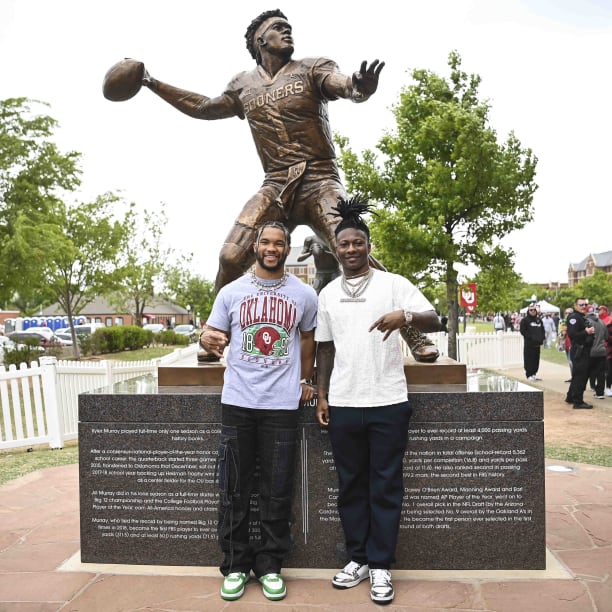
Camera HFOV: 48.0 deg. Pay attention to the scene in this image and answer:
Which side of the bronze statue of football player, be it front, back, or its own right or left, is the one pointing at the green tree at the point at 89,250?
back

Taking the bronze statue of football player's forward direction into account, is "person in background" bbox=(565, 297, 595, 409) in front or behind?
behind

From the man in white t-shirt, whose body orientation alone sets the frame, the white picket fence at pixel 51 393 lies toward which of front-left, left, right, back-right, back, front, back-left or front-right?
back-right

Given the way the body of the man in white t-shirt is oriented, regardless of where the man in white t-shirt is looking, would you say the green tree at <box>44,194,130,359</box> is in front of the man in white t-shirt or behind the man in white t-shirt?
behind

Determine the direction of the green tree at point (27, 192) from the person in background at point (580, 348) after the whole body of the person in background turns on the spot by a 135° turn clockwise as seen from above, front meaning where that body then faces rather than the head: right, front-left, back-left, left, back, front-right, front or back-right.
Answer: front-right

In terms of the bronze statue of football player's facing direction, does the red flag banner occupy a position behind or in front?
behind

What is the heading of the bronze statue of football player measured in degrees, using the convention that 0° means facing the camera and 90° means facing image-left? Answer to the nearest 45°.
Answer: approximately 0°

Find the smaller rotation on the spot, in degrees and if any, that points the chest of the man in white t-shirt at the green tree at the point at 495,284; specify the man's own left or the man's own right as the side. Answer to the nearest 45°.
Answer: approximately 180°
